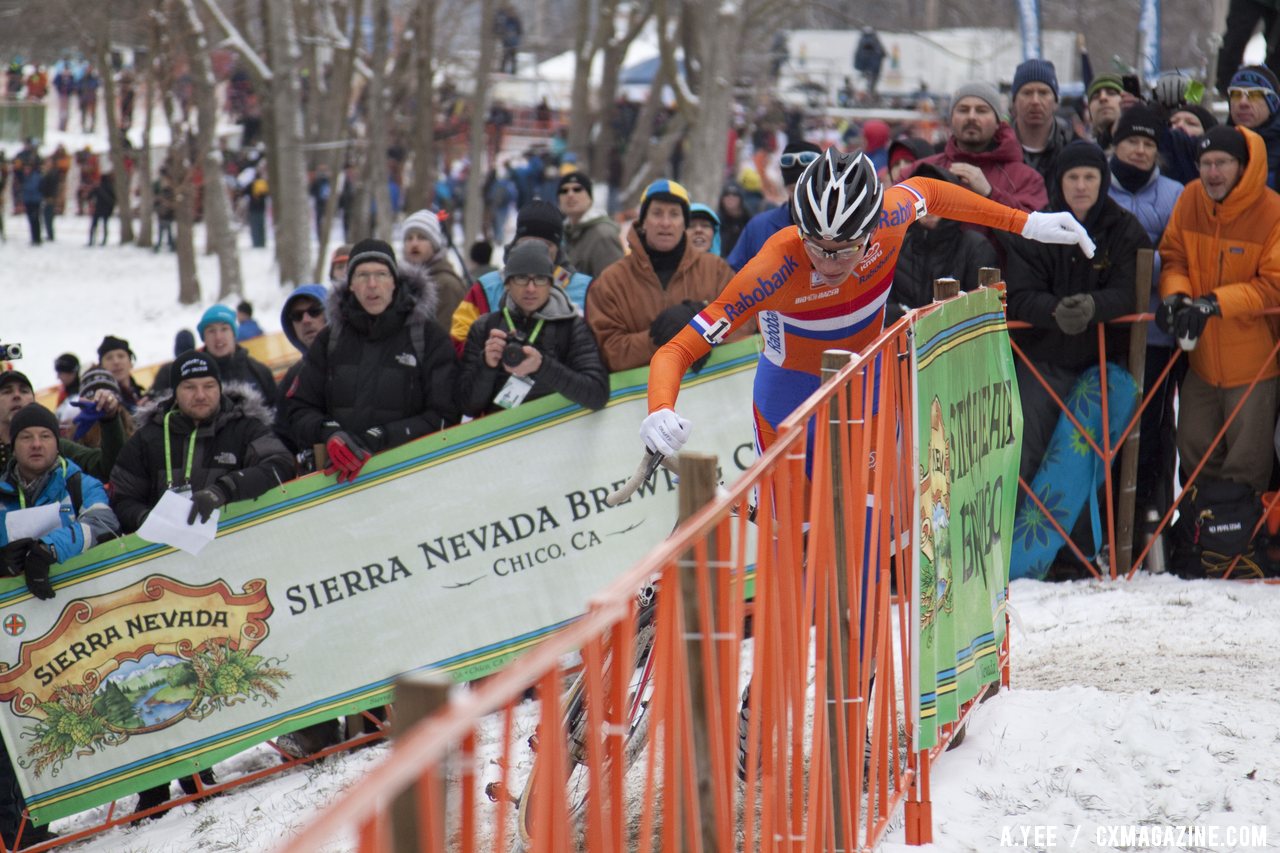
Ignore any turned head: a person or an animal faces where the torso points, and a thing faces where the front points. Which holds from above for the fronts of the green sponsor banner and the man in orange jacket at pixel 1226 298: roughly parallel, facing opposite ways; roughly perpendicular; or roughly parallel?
roughly perpendicular

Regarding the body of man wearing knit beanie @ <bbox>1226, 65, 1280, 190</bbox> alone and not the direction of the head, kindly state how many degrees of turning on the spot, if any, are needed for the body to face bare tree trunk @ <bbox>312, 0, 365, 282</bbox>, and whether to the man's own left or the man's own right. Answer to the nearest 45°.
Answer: approximately 90° to the man's own right

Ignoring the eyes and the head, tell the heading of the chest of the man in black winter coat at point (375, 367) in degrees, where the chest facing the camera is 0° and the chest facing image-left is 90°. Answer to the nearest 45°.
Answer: approximately 0°

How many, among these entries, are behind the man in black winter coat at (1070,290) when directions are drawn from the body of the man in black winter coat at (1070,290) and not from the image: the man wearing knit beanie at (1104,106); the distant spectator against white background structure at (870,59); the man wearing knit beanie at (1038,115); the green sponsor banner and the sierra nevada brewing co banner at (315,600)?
3

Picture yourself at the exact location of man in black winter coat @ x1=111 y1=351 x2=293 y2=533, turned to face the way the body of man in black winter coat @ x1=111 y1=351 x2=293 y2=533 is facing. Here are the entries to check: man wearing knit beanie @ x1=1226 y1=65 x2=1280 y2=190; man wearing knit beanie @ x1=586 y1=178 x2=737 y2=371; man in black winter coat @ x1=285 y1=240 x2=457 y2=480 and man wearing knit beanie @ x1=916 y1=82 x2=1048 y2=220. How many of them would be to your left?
4

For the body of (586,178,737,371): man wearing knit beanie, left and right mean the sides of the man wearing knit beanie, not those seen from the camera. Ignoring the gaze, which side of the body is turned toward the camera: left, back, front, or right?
front

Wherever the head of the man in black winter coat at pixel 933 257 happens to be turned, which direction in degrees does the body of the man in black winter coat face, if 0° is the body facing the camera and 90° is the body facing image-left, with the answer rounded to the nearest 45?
approximately 45°

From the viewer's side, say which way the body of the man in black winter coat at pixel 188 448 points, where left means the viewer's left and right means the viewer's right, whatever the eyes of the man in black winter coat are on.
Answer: facing the viewer

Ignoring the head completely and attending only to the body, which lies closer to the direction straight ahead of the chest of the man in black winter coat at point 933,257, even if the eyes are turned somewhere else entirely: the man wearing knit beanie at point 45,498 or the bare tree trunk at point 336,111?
the man wearing knit beanie

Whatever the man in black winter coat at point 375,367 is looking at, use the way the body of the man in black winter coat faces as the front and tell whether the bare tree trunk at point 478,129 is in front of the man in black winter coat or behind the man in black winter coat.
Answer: behind
